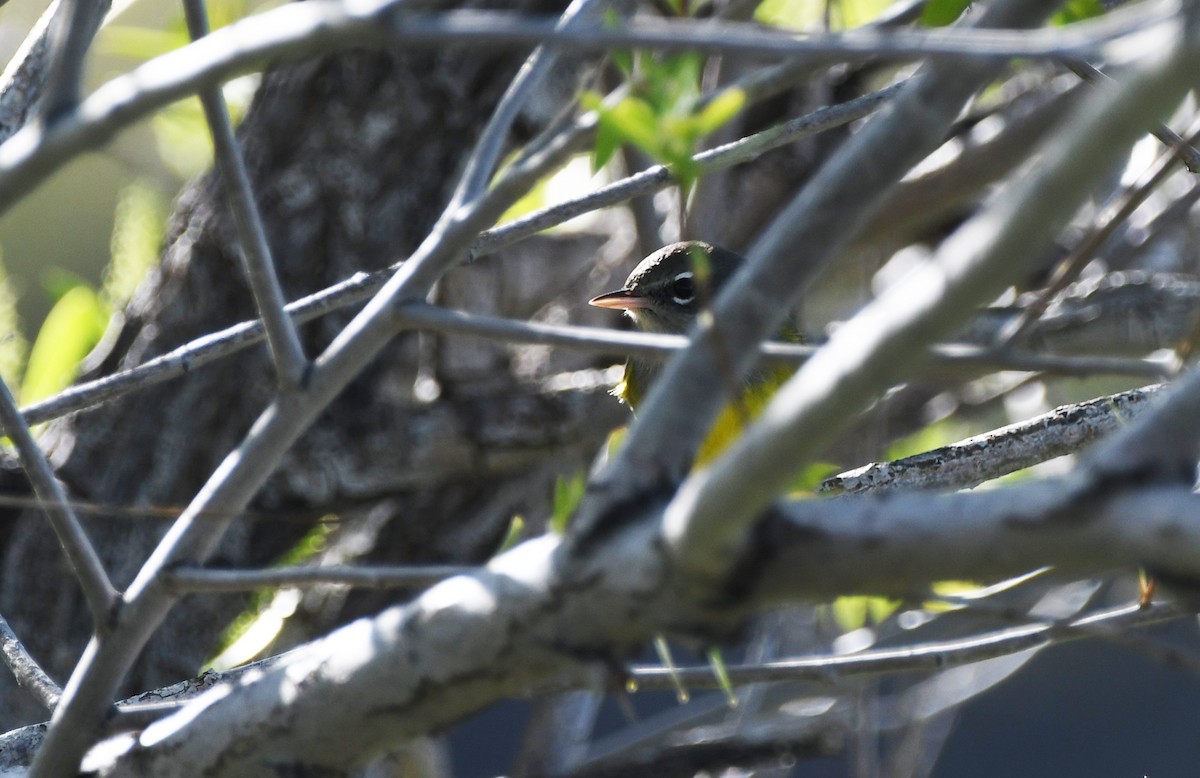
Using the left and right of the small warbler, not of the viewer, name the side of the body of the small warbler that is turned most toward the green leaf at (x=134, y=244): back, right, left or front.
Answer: front

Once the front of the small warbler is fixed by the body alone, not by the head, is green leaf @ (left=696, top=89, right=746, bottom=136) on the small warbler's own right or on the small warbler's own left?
on the small warbler's own left

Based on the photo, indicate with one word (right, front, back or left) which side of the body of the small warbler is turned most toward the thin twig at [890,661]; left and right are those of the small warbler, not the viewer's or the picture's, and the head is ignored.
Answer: left

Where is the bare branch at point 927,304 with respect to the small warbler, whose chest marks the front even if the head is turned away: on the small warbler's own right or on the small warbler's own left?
on the small warbler's own left

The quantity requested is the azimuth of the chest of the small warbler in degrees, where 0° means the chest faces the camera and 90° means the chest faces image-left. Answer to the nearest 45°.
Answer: approximately 90°
